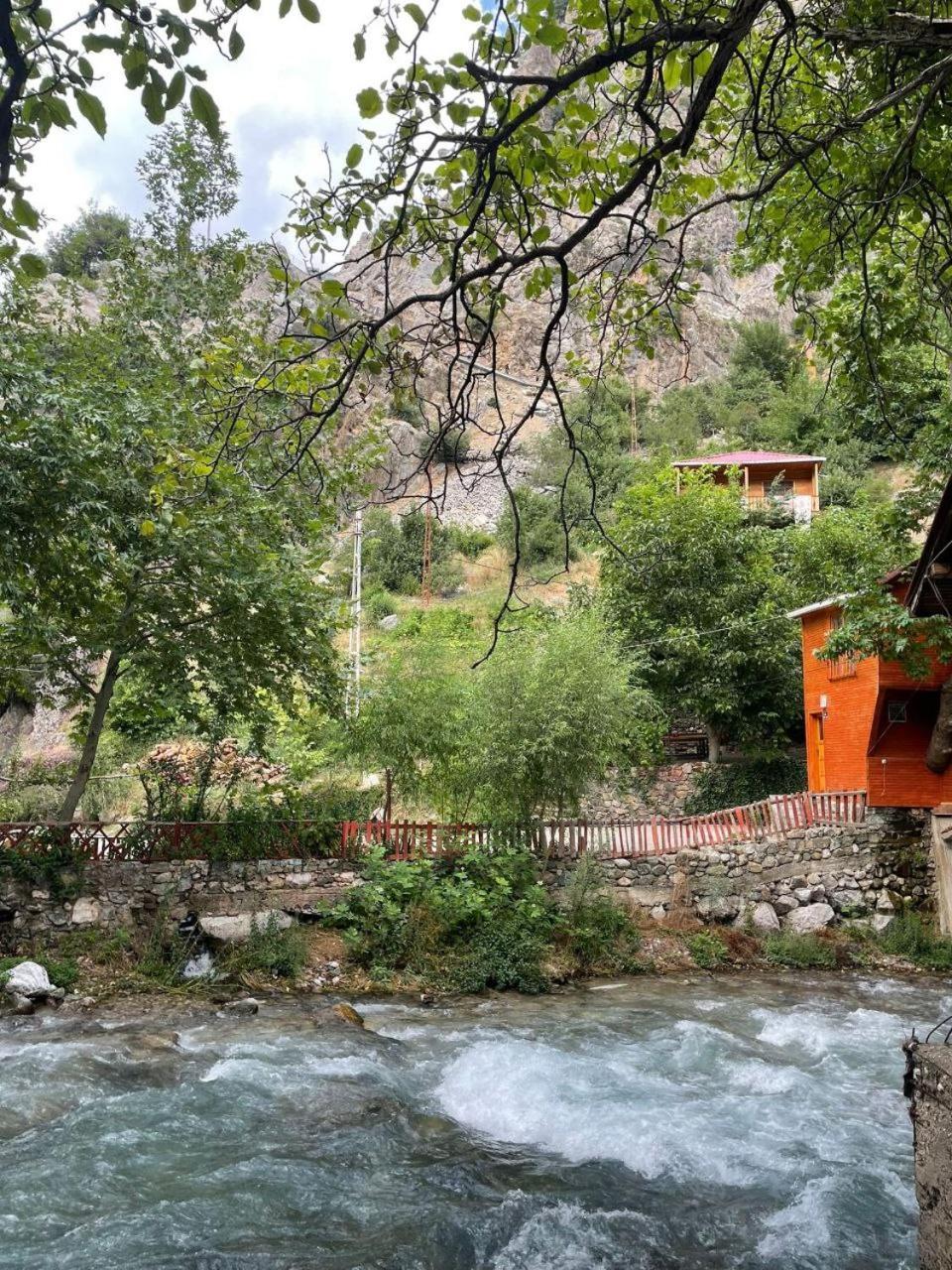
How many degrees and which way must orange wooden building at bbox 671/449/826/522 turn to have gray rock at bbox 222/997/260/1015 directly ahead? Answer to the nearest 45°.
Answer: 0° — it already faces it

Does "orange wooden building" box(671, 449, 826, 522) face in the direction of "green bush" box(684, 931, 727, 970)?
yes

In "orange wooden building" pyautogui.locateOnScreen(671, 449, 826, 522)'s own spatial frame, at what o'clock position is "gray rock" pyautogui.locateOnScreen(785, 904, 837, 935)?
The gray rock is roughly at 12 o'clock from the orange wooden building.

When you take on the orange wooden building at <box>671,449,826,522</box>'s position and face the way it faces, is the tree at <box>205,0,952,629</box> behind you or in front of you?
in front

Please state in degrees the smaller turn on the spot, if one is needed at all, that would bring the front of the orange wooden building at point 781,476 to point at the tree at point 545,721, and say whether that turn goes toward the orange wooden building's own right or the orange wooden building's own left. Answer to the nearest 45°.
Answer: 0° — it already faces it

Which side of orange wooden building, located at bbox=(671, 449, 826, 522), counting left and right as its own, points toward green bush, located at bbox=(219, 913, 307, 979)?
front

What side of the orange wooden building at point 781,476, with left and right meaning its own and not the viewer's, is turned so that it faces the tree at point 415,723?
front

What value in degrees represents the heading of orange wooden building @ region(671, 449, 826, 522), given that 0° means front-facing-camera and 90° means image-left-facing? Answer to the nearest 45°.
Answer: approximately 0°

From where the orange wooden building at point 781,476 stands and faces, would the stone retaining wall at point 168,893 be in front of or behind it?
in front
